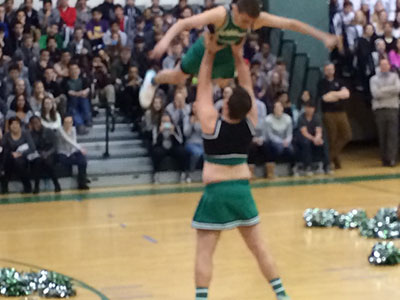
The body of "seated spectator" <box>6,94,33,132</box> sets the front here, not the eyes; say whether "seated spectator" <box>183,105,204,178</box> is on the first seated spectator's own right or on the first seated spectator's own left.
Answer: on the first seated spectator's own left

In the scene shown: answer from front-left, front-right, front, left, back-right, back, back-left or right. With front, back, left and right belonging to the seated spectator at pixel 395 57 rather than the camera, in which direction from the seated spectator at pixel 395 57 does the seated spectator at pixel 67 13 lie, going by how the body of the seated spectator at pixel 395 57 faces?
right

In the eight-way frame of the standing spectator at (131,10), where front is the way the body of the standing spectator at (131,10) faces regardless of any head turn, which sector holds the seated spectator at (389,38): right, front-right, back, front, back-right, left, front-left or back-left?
left

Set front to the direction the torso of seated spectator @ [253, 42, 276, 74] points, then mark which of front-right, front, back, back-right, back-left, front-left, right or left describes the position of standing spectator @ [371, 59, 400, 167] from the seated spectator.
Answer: left

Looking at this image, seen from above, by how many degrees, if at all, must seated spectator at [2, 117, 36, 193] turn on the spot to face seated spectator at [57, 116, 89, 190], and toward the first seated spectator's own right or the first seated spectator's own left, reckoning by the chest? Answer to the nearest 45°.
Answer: approximately 90° to the first seated spectator's own left

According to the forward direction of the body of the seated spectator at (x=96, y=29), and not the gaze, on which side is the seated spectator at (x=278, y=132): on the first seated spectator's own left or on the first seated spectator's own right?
on the first seated spectator's own left

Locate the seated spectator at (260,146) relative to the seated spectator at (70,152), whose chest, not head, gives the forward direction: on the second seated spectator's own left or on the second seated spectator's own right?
on the second seated spectator's own left
